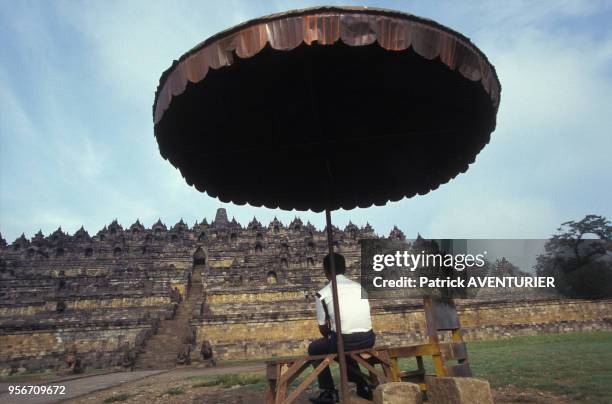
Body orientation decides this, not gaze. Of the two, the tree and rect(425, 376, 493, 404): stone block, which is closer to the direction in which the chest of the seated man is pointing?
the tree

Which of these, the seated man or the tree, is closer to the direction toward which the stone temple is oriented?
the seated man

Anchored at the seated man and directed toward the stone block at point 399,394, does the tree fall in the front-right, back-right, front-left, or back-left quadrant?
back-left

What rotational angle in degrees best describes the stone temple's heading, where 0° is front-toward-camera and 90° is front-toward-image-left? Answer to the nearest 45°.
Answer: approximately 0°

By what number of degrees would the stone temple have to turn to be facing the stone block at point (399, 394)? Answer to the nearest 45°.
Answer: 0° — it already faces it

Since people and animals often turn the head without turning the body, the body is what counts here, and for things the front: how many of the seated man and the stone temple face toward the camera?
1

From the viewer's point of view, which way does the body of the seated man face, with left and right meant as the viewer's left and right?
facing away from the viewer and to the left of the viewer

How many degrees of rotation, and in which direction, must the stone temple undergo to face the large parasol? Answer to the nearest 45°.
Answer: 0° — it already faces it

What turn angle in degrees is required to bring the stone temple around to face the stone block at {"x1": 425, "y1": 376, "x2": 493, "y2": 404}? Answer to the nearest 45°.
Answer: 0° — it already faces it
